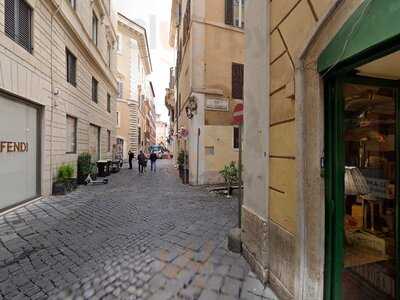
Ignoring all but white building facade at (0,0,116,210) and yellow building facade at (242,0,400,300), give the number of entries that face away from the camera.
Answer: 0

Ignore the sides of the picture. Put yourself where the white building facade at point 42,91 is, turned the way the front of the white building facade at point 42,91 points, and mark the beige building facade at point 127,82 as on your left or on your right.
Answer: on your left

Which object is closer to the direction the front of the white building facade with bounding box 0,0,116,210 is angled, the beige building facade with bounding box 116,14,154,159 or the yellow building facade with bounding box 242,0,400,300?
the yellow building facade

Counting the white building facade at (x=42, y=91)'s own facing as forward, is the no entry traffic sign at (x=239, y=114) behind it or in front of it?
in front

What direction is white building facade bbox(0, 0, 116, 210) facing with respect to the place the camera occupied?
facing the viewer and to the right of the viewer

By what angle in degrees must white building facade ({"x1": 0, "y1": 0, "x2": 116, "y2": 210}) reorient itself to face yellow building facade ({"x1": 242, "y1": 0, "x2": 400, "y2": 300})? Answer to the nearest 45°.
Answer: approximately 45° to its right

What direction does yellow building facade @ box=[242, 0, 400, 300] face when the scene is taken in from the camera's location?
facing the viewer and to the left of the viewer

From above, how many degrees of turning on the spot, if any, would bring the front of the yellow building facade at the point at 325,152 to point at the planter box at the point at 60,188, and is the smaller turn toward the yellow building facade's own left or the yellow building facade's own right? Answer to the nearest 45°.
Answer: approximately 45° to the yellow building facade's own right
